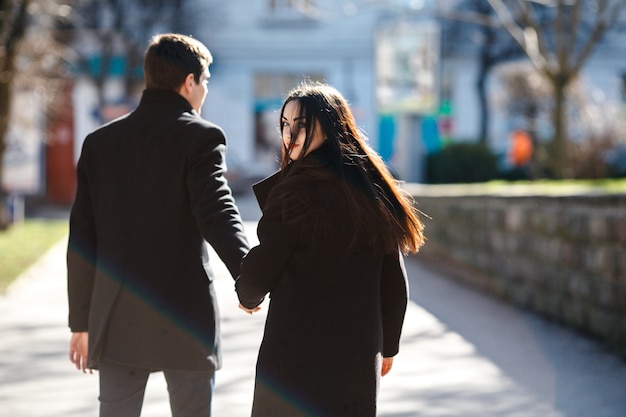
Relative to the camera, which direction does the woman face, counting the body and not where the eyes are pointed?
away from the camera

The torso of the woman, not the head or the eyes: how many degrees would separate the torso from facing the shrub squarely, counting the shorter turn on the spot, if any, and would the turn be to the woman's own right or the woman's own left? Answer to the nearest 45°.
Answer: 0° — they already face it

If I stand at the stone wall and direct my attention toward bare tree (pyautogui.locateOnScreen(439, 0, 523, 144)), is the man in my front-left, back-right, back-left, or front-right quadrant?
back-left

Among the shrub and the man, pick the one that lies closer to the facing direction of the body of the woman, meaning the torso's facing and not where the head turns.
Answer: the shrub

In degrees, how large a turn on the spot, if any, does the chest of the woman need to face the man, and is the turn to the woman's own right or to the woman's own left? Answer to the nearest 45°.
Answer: approximately 45° to the woman's own left

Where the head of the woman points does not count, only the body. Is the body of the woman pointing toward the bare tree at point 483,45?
yes

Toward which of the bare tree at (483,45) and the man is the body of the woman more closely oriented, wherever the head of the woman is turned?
the bare tree

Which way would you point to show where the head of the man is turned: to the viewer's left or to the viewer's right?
to the viewer's right
